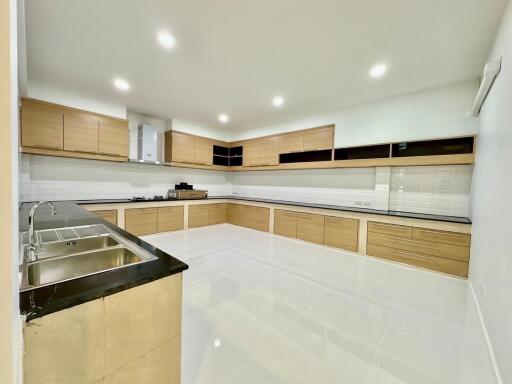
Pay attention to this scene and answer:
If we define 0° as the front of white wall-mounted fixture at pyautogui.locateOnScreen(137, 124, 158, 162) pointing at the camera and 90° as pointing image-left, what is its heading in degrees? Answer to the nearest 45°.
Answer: approximately 315°

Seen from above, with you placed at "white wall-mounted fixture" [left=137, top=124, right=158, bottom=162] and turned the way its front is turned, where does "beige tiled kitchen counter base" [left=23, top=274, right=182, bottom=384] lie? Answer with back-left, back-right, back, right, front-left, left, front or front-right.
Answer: front-right

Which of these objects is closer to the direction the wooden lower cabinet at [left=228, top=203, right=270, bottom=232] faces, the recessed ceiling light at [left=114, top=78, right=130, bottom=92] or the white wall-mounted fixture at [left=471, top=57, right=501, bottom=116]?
the recessed ceiling light

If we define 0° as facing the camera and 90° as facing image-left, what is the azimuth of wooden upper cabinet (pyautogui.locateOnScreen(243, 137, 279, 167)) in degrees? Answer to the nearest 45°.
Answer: approximately 45°

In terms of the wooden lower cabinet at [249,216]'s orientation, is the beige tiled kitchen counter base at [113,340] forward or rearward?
forward

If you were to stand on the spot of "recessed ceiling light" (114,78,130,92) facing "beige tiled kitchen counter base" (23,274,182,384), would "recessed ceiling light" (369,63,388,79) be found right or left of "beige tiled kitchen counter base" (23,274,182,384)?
left

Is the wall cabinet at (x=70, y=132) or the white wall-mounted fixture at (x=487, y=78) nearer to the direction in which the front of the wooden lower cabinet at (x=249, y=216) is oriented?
the wall cabinet

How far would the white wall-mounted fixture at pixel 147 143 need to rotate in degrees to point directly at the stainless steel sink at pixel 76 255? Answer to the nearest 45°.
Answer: approximately 45° to its right

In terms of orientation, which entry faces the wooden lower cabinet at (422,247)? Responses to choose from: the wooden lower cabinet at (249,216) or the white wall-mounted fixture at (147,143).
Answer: the white wall-mounted fixture

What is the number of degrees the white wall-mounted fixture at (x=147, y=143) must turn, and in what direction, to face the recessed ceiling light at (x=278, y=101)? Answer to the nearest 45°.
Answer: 0° — it already faces it
